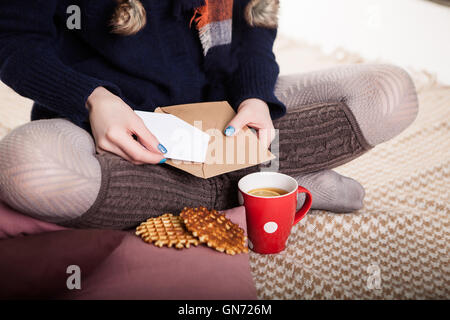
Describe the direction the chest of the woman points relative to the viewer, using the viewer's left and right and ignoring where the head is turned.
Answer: facing the viewer and to the right of the viewer
